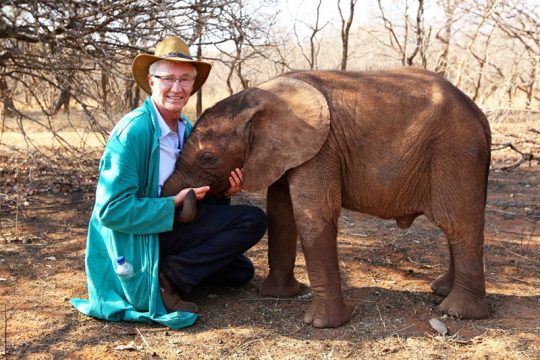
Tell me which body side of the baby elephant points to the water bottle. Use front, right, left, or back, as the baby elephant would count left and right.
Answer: front

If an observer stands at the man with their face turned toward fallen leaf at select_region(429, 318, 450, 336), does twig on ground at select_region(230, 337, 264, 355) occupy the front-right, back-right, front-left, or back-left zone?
front-right

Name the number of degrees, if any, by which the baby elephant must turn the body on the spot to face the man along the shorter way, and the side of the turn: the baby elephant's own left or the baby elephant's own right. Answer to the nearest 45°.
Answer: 0° — it already faces them

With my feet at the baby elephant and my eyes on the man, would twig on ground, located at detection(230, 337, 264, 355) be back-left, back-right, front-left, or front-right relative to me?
front-left

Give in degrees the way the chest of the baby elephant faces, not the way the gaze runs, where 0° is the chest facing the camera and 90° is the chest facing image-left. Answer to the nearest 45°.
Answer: approximately 90°

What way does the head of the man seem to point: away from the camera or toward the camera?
toward the camera

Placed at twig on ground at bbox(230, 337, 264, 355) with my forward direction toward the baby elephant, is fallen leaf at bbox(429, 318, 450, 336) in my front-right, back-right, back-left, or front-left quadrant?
front-right
